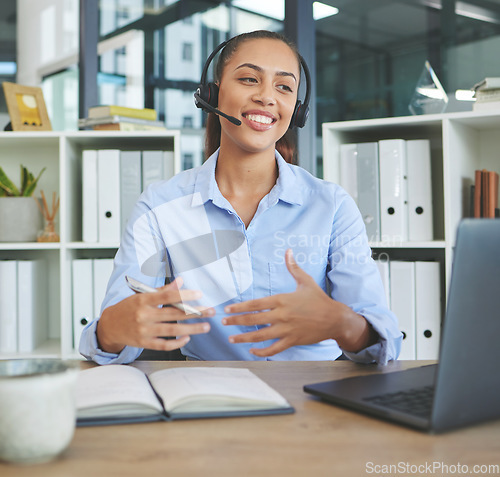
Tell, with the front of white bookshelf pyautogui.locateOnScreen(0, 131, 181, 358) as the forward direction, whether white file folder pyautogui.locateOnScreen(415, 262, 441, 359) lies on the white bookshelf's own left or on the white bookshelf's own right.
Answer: on the white bookshelf's own left

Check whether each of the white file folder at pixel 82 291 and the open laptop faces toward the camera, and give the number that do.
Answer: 1

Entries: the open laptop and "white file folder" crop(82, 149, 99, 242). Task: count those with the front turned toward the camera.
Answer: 1

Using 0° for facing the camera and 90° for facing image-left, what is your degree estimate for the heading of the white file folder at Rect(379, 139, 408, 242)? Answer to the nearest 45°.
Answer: approximately 0°

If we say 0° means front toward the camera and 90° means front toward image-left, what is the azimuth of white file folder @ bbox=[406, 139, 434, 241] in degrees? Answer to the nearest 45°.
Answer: approximately 0°
